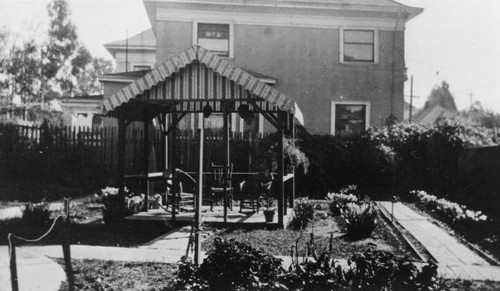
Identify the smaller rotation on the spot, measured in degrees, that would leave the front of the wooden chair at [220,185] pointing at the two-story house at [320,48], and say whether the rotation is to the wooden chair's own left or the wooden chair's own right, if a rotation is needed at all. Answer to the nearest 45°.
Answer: approximately 135° to the wooden chair's own left

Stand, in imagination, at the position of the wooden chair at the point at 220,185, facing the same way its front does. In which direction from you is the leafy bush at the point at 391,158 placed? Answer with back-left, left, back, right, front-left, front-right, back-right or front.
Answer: back-left

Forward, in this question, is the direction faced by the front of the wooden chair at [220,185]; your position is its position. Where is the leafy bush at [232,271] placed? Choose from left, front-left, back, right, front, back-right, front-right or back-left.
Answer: front

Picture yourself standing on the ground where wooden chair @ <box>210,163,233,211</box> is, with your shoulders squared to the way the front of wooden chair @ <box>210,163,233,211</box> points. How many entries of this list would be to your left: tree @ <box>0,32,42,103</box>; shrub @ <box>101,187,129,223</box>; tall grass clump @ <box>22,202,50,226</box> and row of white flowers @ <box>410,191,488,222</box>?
1

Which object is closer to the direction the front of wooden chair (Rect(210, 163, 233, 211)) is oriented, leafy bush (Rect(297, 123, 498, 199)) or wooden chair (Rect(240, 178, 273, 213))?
the wooden chair

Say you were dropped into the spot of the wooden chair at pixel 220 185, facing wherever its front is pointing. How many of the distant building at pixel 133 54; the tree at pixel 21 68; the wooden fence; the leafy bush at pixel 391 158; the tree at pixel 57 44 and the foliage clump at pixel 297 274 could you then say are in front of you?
1

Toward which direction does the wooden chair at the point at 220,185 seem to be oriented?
toward the camera

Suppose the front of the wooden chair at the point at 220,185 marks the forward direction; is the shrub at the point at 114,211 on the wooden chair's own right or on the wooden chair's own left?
on the wooden chair's own right

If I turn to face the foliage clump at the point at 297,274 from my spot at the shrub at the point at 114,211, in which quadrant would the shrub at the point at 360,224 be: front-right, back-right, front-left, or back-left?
front-left

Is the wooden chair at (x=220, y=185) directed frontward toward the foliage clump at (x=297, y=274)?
yes

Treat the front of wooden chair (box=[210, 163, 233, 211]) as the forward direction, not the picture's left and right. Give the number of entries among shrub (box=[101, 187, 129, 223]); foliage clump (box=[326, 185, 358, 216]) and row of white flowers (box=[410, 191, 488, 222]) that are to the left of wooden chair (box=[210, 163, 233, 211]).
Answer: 2

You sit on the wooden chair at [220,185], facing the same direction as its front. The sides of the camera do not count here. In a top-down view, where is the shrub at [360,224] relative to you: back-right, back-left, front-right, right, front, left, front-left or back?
front-left

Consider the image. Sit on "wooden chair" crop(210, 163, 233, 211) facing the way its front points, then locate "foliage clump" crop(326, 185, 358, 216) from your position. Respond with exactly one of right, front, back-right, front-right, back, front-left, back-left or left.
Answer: left

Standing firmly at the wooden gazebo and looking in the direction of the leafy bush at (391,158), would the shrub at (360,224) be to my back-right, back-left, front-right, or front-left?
front-right

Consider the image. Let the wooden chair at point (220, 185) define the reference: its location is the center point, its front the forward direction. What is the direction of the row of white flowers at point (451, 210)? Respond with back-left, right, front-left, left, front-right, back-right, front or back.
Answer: left

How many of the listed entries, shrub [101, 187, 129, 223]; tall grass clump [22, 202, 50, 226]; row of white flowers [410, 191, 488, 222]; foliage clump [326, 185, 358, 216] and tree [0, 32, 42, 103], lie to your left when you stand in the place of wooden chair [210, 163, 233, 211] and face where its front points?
2

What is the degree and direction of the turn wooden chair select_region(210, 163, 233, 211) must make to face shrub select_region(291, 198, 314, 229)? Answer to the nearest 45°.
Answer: approximately 45° to its left
